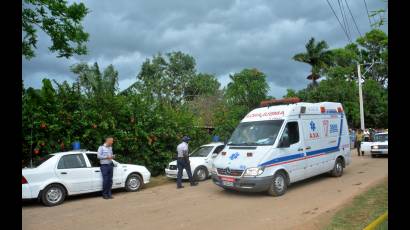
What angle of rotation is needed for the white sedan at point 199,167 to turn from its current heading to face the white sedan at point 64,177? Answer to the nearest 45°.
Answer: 0° — it already faces it

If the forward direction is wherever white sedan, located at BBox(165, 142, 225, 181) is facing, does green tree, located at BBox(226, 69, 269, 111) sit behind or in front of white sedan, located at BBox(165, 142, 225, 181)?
behind

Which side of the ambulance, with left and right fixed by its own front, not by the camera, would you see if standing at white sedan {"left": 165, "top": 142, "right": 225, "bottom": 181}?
right

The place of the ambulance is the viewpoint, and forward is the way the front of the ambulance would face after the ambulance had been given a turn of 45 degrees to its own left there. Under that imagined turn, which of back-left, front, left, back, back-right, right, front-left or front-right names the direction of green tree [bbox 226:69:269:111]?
back

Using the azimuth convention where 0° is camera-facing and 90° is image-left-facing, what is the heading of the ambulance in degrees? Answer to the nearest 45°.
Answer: approximately 45°

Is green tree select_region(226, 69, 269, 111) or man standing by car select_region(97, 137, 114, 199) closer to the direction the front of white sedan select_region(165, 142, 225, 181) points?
the man standing by car

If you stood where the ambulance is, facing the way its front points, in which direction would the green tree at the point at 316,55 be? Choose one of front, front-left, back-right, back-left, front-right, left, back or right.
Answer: back-right

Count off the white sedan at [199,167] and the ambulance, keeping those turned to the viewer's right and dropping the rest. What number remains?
0

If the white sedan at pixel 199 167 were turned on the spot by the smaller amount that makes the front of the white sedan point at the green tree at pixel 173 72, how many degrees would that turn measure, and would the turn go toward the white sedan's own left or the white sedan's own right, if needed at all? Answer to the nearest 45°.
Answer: approximately 135° to the white sedan's own right
